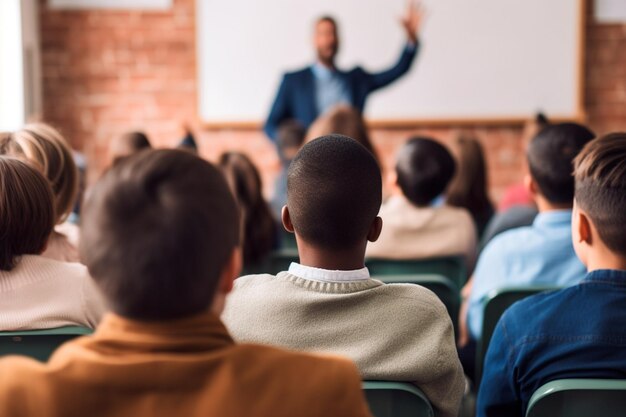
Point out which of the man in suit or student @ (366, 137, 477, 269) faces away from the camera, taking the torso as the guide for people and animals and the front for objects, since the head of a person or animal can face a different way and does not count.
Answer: the student

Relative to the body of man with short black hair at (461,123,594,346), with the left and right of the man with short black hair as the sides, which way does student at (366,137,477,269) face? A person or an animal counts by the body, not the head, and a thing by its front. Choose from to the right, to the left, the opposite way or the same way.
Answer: the same way

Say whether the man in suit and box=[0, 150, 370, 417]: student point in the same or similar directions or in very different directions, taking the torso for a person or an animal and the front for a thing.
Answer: very different directions

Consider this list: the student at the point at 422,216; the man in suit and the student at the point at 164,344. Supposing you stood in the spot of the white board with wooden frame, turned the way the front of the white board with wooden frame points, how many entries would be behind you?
0

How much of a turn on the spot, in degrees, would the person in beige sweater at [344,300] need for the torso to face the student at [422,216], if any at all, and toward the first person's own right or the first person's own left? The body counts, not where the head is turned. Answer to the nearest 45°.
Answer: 0° — they already face them

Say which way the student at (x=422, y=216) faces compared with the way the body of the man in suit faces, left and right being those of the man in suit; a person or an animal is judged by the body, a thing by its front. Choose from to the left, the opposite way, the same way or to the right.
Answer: the opposite way

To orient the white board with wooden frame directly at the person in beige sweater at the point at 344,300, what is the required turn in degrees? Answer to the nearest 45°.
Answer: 0° — it already faces them

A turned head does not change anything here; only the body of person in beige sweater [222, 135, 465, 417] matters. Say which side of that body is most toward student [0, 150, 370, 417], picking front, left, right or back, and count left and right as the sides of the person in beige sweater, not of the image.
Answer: back

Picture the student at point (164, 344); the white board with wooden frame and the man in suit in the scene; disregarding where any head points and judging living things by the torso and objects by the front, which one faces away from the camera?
the student

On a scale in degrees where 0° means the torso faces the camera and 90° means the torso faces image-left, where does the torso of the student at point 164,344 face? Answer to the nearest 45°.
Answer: approximately 180°

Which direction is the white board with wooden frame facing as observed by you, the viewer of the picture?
facing the viewer

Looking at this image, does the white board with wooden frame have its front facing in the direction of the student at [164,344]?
yes

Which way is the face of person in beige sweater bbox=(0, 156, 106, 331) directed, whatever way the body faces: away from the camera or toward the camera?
away from the camera

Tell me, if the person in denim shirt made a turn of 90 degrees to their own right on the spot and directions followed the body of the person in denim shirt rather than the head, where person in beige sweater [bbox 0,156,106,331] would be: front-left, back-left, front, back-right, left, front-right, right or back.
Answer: back

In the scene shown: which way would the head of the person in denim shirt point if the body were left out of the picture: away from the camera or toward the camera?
away from the camera

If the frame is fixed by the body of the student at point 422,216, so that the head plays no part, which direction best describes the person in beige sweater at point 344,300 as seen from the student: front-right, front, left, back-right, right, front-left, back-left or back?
back

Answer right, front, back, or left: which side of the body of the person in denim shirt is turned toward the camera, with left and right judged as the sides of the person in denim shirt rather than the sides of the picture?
back
